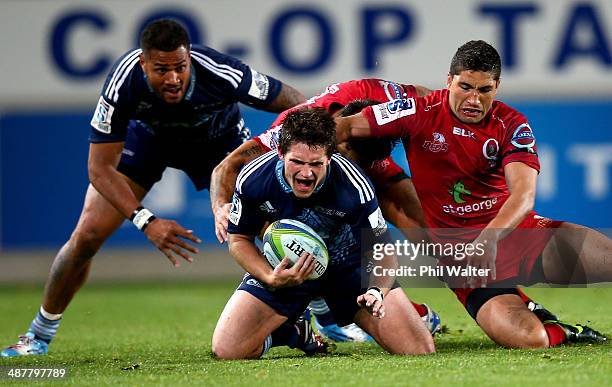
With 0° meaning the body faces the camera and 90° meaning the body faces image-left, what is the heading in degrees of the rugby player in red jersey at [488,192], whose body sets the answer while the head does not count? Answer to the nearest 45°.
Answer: approximately 0°

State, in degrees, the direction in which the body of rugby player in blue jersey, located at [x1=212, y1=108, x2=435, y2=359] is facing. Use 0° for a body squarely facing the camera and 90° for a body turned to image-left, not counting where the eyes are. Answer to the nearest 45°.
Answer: approximately 0°

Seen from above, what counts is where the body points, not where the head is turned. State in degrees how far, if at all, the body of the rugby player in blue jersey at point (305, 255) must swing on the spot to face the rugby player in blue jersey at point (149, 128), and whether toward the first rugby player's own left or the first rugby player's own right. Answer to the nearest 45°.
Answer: approximately 135° to the first rugby player's own right

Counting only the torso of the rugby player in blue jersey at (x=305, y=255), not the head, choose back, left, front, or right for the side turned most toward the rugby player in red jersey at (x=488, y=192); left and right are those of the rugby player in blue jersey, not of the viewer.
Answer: left

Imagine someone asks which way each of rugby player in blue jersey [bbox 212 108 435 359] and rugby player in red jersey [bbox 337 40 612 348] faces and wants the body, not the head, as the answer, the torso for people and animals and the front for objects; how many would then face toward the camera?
2
